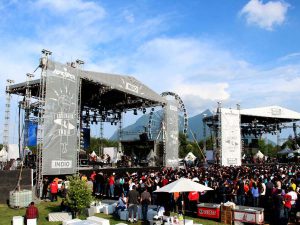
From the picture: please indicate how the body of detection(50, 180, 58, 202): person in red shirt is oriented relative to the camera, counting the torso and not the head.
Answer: away from the camera

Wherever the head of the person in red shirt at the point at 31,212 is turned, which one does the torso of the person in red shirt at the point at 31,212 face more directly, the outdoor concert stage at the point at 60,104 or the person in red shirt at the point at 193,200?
the outdoor concert stage

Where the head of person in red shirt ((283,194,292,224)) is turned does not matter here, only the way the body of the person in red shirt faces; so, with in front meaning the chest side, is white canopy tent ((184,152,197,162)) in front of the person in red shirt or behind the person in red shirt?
in front

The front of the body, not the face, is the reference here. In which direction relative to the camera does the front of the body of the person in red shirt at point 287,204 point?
away from the camera

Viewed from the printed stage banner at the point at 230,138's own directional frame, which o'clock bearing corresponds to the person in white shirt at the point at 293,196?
The person in white shirt is roughly at 12 o'clock from the printed stage banner.

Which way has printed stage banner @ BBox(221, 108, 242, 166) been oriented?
toward the camera

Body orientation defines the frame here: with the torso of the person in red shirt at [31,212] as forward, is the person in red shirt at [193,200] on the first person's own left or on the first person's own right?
on the first person's own right

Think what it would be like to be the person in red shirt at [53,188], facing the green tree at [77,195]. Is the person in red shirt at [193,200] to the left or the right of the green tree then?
left

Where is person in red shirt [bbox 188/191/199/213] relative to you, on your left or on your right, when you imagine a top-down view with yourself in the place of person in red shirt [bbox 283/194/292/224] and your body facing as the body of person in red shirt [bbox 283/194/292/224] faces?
on your left

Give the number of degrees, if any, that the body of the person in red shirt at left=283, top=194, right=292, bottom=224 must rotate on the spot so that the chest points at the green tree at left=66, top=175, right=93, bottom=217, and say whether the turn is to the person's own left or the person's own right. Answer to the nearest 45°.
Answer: approximately 90° to the person's own left

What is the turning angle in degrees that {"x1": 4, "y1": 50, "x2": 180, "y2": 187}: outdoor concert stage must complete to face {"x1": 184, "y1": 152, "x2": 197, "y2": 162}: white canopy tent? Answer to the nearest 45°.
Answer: approximately 90° to its left

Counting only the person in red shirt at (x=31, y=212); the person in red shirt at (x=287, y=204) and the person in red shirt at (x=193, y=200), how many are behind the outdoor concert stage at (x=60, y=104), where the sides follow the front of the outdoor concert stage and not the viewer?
0

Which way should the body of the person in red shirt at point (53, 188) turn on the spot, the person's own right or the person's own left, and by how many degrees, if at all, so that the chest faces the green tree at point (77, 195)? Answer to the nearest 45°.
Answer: approximately 180°

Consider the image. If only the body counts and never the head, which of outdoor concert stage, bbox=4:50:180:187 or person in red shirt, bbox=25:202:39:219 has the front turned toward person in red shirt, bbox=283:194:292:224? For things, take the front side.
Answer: the outdoor concert stage
